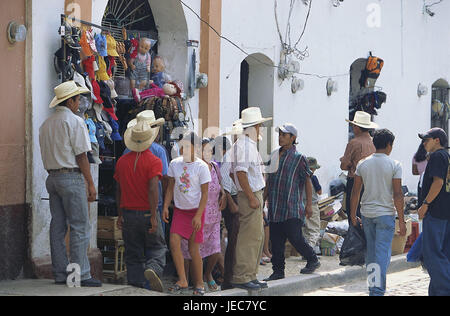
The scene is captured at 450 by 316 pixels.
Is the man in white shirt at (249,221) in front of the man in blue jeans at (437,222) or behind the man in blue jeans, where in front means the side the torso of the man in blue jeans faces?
in front

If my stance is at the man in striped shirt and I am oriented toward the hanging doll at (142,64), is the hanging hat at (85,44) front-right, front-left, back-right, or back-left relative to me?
front-left

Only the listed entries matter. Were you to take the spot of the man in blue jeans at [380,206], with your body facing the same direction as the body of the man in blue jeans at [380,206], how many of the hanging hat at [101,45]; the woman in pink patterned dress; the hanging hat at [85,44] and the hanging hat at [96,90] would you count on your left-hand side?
4

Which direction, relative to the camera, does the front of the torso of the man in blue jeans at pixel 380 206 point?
away from the camera

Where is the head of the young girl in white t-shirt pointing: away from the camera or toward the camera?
toward the camera

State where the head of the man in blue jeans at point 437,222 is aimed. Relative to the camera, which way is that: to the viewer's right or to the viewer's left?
to the viewer's left

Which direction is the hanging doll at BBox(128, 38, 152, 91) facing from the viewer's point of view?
toward the camera

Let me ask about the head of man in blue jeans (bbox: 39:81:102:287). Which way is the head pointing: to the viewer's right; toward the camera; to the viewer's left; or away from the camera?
to the viewer's right

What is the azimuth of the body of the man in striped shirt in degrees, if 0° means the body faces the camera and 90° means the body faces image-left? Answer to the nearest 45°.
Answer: approximately 45°

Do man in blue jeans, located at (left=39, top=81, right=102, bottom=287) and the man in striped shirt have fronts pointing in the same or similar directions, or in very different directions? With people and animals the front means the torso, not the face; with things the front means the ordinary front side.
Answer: very different directions

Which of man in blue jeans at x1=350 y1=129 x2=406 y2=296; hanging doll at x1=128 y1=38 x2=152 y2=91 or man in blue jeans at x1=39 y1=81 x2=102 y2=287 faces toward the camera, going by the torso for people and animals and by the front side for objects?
the hanging doll

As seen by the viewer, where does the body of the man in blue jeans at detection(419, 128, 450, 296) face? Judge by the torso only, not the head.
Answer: to the viewer's left

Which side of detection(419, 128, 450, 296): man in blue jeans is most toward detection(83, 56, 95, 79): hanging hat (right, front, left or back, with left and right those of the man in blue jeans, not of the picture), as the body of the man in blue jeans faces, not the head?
front

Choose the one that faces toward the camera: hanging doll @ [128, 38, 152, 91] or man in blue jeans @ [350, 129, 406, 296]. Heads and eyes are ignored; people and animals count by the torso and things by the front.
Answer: the hanging doll

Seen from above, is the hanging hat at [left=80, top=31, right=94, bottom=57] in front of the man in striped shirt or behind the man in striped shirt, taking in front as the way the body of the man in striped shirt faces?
in front
